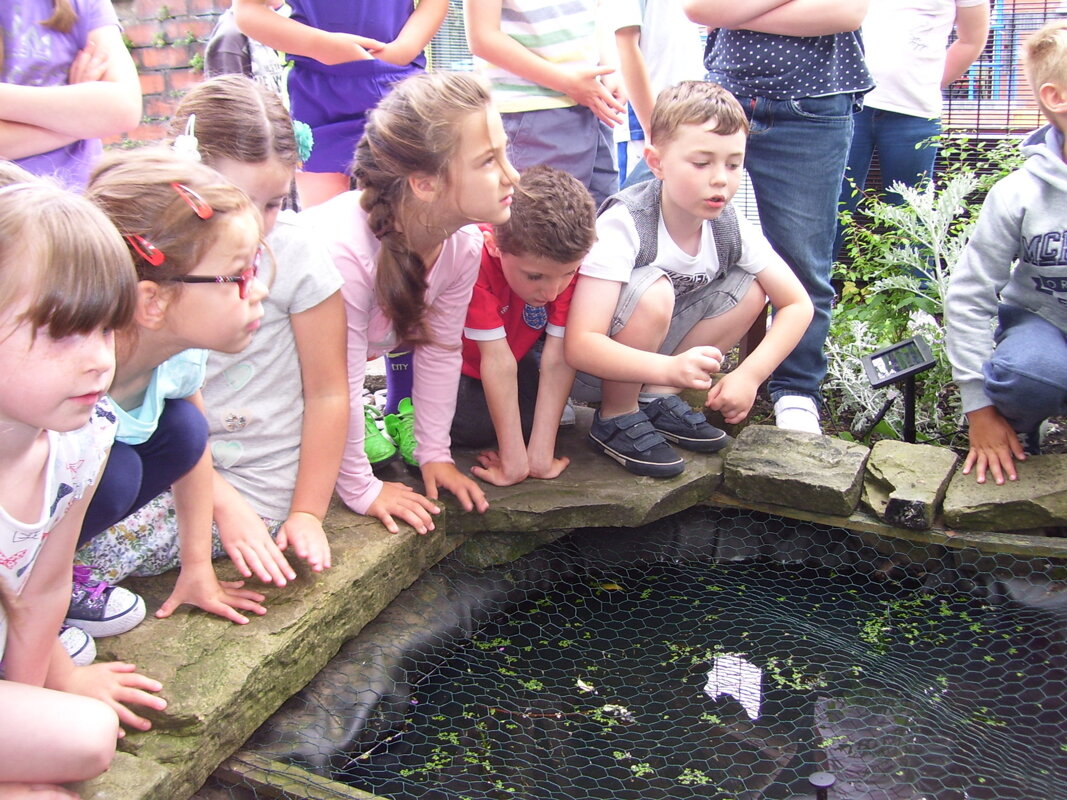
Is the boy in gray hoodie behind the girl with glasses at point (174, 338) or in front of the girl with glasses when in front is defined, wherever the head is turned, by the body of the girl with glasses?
in front

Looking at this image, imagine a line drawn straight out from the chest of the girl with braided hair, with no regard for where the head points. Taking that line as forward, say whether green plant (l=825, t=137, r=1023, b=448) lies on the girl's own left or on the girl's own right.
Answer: on the girl's own left

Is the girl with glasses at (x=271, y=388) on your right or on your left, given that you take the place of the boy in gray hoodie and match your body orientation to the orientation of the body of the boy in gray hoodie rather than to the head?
on your right

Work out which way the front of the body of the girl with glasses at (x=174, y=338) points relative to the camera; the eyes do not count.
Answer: to the viewer's right

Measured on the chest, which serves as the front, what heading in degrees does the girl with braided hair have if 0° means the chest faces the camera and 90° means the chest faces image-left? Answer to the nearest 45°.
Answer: approximately 315°

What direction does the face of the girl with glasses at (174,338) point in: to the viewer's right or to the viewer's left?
to the viewer's right

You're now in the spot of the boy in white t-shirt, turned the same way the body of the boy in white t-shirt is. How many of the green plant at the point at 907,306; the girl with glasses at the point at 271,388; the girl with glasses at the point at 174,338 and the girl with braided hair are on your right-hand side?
3
